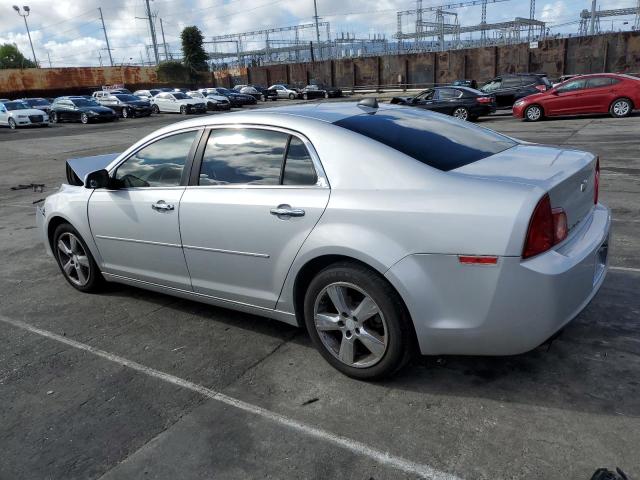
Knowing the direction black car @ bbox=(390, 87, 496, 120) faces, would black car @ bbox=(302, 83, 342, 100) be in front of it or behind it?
in front

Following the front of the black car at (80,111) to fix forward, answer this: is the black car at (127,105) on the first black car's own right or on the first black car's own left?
on the first black car's own left

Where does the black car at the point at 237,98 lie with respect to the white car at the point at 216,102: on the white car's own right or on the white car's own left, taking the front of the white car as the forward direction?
on the white car's own left

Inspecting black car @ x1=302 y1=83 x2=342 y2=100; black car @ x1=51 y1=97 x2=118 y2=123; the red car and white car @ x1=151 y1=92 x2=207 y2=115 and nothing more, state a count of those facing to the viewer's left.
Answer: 1

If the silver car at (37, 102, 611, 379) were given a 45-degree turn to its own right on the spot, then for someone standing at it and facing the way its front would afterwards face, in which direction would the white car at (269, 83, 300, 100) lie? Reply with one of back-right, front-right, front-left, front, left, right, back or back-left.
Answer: front

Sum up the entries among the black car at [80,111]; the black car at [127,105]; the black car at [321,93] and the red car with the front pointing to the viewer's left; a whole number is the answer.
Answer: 1

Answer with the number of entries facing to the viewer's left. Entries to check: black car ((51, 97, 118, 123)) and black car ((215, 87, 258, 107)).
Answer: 0

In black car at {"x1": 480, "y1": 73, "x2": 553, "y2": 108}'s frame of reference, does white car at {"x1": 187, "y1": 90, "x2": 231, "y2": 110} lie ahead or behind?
ahead

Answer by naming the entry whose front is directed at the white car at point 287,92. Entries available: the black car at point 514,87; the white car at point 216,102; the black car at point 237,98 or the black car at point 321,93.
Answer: the black car at point 514,87

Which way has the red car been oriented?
to the viewer's left

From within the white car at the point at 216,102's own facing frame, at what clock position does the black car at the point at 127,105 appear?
The black car is roughly at 4 o'clock from the white car.

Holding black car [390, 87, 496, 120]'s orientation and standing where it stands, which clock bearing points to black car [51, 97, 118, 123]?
black car [51, 97, 118, 123] is roughly at 11 o'clock from black car [390, 87, 496, 120].

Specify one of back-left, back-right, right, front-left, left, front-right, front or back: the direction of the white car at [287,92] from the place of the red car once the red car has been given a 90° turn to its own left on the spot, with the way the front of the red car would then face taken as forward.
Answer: back-right

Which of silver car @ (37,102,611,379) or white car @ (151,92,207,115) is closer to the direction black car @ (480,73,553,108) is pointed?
the white car

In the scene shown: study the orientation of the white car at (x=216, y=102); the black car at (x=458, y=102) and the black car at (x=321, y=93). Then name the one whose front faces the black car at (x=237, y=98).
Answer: the black car at (x=458, y=102)

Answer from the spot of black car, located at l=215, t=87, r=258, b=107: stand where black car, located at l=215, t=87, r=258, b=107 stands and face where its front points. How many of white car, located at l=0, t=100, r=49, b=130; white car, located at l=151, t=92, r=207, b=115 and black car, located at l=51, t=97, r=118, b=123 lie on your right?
3
